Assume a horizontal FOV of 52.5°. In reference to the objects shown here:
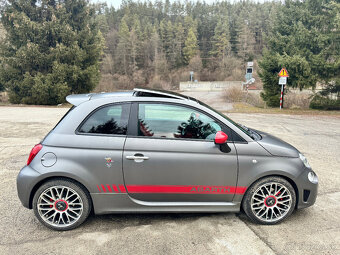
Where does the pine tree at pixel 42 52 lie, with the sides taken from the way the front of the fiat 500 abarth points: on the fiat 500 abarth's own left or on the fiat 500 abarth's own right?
on the fiat 500 abarth's own left

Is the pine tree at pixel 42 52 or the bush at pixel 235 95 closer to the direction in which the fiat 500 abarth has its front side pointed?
the bush

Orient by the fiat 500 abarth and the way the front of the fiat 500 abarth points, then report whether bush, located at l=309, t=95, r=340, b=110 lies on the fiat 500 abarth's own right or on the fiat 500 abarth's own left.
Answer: on the fiat 500 abarth's own left

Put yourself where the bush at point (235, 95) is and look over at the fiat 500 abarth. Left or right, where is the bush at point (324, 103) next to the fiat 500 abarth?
left

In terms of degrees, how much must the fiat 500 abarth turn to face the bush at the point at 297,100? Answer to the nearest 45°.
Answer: approximately 45° to its left

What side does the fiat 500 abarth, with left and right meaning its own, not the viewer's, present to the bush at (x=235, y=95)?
left

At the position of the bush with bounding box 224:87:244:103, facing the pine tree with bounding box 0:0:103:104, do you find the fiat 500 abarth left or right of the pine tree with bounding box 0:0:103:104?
left

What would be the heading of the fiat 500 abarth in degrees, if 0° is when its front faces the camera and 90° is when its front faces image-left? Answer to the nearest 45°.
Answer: approximately 270°
